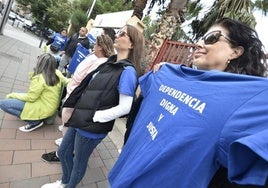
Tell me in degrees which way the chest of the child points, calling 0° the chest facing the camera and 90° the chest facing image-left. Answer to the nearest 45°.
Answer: approximately 135°

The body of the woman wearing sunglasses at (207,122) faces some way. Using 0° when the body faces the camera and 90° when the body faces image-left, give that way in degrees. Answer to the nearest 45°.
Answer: approximately 45°

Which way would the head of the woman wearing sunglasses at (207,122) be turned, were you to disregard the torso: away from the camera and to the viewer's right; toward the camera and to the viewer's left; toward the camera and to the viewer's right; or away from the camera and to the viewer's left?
toward the camera and to the viewer's left

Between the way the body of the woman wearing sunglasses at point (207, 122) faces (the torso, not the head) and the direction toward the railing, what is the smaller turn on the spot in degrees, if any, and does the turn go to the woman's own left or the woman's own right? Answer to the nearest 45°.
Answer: approximately 135° to the woman's own right

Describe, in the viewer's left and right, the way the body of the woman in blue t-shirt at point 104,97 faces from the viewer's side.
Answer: facing to the left of the viewer

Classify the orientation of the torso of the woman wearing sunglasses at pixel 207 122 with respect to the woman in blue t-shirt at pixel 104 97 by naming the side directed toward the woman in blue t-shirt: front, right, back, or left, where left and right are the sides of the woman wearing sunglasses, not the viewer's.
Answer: right

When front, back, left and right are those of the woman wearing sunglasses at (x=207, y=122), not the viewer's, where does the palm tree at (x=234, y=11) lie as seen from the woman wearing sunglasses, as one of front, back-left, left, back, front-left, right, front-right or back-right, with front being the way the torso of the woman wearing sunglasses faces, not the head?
back-right

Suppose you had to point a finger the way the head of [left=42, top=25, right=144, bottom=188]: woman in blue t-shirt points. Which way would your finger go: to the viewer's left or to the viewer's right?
to the viewer's left

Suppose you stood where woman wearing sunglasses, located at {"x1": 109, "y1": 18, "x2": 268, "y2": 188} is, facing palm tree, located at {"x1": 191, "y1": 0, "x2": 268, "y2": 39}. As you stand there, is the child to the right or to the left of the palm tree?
left

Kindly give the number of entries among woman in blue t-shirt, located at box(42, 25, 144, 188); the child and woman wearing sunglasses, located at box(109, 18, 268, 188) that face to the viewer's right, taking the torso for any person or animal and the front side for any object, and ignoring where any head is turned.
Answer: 0
